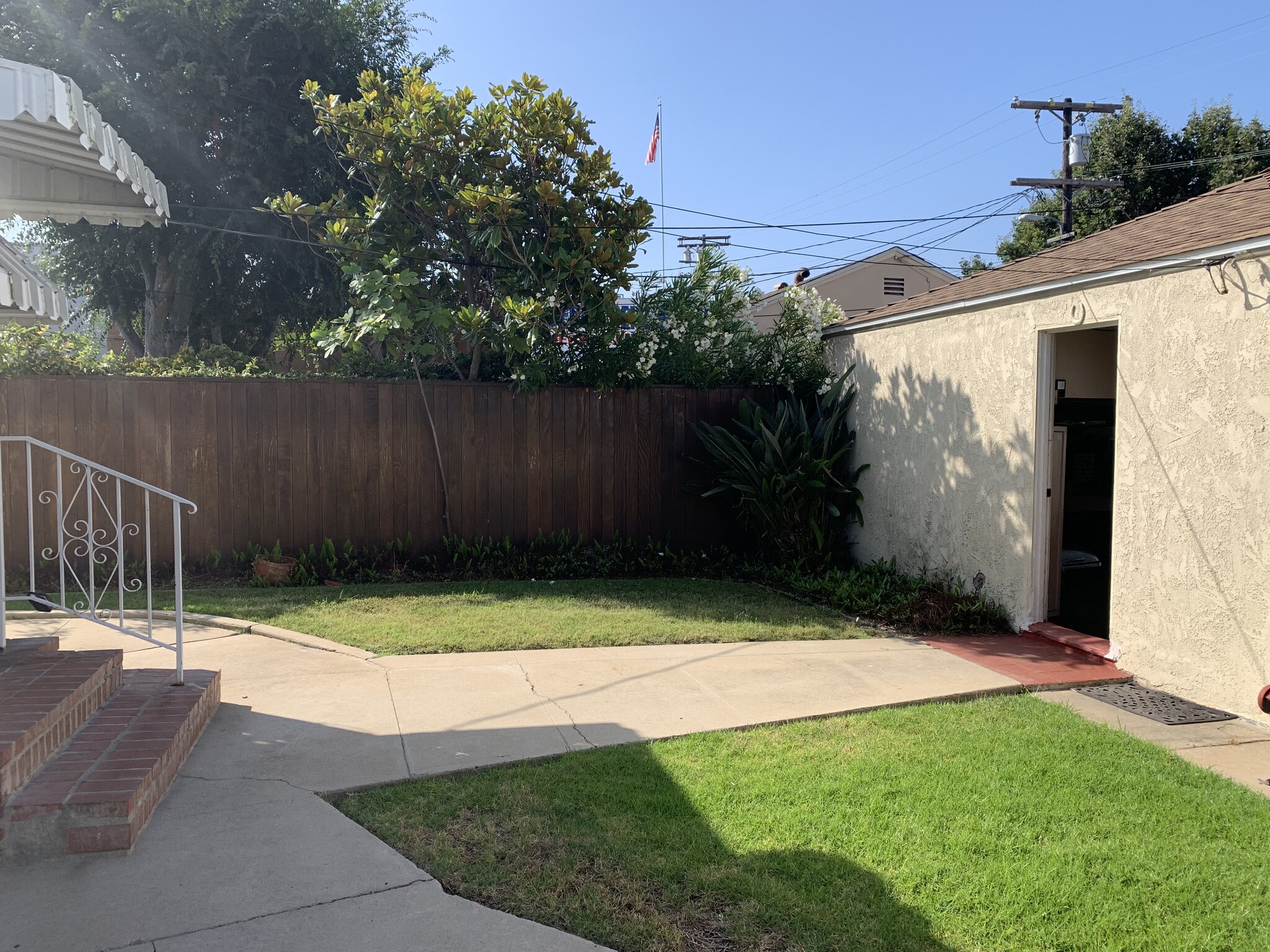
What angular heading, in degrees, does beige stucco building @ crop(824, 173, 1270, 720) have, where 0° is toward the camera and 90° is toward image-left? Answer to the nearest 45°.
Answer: approximately 45°

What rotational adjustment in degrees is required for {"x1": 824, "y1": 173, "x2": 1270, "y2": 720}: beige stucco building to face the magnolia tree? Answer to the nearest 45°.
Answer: approximately 45° to its right

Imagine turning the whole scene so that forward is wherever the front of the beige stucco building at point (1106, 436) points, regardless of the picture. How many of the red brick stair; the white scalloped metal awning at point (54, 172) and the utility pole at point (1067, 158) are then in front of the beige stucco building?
2

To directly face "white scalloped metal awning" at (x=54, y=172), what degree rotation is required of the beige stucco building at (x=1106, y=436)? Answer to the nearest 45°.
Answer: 0° — it already faces it

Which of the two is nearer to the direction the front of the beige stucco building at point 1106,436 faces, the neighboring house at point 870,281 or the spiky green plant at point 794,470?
the spiky green plant

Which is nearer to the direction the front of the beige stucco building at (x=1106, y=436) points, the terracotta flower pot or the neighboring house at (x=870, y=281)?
the terracotta flower pot

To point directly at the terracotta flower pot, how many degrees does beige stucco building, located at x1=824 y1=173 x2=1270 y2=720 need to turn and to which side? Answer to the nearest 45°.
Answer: approximately 45° to its right

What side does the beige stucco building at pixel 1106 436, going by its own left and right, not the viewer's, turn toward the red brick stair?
front

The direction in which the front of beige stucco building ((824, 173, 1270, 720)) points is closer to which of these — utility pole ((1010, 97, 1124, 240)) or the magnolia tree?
the magnolia tree

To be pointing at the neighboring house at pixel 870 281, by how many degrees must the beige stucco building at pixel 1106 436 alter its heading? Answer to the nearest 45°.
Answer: approximately 135° to its right

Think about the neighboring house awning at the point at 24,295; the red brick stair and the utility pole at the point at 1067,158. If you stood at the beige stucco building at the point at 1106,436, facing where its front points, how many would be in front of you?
2
